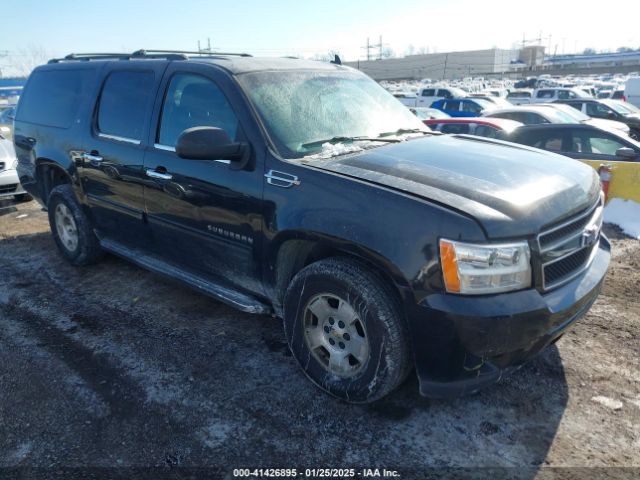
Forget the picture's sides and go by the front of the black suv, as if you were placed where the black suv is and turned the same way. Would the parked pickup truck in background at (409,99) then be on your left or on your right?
on your left

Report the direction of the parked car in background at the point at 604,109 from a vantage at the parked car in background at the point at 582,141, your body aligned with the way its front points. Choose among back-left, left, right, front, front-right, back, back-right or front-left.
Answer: left

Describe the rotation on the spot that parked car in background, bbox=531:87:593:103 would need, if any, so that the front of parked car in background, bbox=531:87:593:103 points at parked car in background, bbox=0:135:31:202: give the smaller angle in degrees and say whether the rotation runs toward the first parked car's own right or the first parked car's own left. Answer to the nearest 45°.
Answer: approximately 90° to the first parked car's own right

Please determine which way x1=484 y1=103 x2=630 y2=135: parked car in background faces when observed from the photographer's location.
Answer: facing the viewer and to the right of the viewer

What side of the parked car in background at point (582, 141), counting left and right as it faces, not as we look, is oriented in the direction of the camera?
right

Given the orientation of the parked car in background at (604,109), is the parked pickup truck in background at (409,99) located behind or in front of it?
behind

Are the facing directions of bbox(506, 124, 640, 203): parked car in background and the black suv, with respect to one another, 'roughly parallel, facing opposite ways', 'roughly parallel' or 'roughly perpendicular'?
roughly parallel

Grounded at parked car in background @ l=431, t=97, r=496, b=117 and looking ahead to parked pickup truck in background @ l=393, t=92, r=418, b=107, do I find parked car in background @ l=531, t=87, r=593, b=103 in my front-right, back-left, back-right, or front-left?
front-right

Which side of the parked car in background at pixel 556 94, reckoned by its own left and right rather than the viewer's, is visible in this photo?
right
